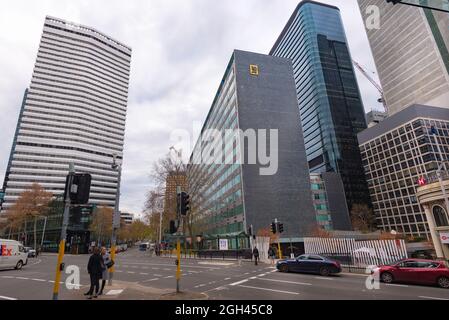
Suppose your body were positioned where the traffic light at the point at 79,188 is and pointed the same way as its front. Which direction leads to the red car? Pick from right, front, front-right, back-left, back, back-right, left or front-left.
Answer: right

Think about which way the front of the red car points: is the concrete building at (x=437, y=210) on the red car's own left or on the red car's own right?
on the red car's own right

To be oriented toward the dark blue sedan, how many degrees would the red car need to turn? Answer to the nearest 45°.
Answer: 0° — it already faces it

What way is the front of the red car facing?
to the viewer's left

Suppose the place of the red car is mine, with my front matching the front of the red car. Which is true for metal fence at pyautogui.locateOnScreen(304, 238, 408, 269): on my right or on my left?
on my right

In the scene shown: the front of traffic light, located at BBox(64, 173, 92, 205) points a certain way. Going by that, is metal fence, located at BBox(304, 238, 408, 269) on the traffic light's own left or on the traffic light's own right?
on the traffic light's own right

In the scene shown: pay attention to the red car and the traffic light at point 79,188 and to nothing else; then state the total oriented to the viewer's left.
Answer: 1

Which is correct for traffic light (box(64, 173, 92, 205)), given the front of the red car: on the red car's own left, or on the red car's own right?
on the red car's own left

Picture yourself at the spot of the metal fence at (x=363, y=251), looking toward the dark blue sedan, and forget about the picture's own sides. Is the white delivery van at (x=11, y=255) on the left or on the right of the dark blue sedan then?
right

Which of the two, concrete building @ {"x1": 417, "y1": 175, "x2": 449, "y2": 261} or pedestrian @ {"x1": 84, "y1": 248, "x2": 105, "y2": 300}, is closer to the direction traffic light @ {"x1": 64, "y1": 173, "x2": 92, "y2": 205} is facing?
the pedestrian

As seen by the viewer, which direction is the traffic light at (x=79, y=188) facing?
away from the camera
